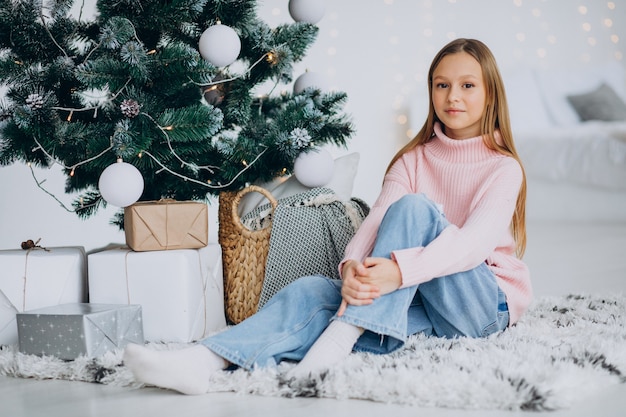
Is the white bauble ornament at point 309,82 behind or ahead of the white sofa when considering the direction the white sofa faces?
ahead

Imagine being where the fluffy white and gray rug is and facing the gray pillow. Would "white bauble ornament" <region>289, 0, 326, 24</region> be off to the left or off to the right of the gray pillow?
left

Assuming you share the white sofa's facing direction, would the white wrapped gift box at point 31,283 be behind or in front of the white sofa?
in front

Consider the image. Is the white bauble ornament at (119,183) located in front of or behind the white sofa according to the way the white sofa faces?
in front

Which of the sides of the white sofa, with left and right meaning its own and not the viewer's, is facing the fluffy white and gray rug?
front

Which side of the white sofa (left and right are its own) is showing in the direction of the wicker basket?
front

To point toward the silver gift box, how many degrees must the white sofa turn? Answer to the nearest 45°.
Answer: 0° — it already faces it

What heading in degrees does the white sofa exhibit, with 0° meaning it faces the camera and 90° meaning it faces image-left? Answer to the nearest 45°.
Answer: approximately 0°

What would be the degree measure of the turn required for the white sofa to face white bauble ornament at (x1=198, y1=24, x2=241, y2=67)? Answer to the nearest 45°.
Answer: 0° — it already faces it
